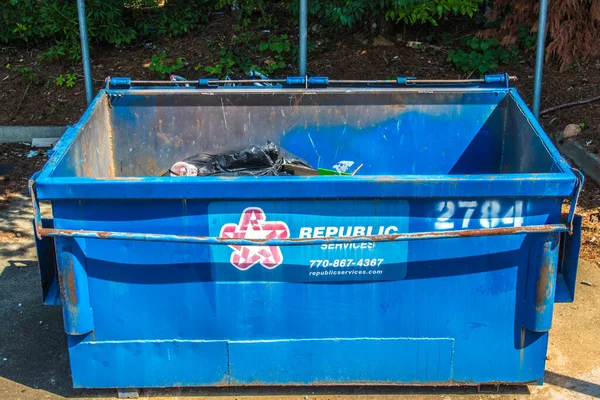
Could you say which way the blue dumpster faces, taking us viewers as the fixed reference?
facing the viewer

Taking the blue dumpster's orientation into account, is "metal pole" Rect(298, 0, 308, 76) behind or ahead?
behind

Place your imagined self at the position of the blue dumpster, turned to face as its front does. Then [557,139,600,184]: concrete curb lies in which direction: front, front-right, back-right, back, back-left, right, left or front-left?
back-left

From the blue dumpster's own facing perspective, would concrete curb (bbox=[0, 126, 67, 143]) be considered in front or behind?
behind

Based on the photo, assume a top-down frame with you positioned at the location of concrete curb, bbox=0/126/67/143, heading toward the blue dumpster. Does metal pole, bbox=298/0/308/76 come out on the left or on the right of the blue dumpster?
left

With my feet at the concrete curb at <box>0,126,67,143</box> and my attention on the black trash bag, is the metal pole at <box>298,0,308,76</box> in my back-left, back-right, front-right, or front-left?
front-left

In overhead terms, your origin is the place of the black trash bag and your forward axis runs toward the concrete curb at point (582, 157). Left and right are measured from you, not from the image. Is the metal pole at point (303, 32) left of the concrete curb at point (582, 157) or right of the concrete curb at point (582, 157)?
left
